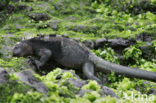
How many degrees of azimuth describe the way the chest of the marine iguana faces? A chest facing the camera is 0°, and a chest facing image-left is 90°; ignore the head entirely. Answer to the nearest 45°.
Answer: approximately 90°

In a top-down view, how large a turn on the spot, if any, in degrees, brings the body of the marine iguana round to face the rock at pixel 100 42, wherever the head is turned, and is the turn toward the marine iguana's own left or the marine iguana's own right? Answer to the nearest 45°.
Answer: approximately 135° to the marine iguana's own right

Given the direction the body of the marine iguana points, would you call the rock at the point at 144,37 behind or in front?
behind

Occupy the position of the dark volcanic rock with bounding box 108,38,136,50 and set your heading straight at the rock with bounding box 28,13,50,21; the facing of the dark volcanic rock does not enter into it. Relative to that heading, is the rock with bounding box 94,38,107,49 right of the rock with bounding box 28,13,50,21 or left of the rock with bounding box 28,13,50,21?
left

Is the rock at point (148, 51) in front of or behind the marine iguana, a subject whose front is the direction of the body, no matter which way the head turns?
behind

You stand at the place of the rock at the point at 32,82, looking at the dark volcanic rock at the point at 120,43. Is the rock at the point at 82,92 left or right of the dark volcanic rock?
right
